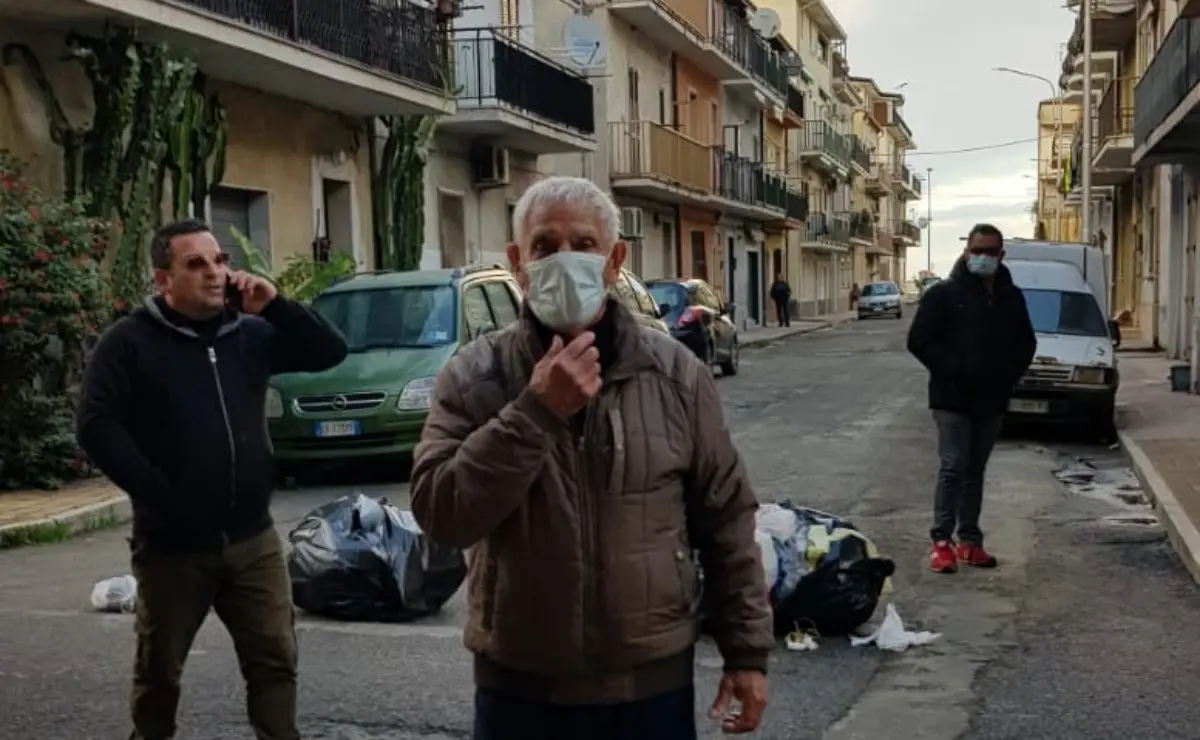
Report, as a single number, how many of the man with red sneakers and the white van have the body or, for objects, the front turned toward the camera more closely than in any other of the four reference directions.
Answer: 2

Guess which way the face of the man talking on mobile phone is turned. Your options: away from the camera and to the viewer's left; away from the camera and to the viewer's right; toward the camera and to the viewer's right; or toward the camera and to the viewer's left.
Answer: toward the camera and to the viewer's right

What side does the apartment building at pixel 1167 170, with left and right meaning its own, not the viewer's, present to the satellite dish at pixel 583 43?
front

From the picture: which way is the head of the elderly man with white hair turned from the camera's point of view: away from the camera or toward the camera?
toward the camera

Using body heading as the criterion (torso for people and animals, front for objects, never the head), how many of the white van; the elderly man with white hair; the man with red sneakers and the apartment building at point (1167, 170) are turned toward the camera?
3

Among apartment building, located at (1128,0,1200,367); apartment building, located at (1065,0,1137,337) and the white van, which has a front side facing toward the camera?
the white van

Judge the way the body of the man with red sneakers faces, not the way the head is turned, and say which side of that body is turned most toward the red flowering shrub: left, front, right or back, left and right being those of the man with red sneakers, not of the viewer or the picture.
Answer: right

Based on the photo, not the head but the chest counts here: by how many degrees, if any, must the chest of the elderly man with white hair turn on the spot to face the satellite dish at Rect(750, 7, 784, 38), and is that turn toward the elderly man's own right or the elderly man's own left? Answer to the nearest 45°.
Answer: approximately 180°

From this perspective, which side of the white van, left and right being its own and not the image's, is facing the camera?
front

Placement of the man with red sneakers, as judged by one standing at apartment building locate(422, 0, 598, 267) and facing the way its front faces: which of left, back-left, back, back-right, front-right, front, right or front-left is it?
front-right

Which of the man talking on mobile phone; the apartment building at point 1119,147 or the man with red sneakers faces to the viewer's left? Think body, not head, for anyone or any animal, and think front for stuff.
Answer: the apartment building

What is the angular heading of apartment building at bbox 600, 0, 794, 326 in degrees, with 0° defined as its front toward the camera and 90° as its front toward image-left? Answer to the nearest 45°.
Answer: approximately 315°

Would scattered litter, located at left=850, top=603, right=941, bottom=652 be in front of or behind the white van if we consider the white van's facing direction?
in front
